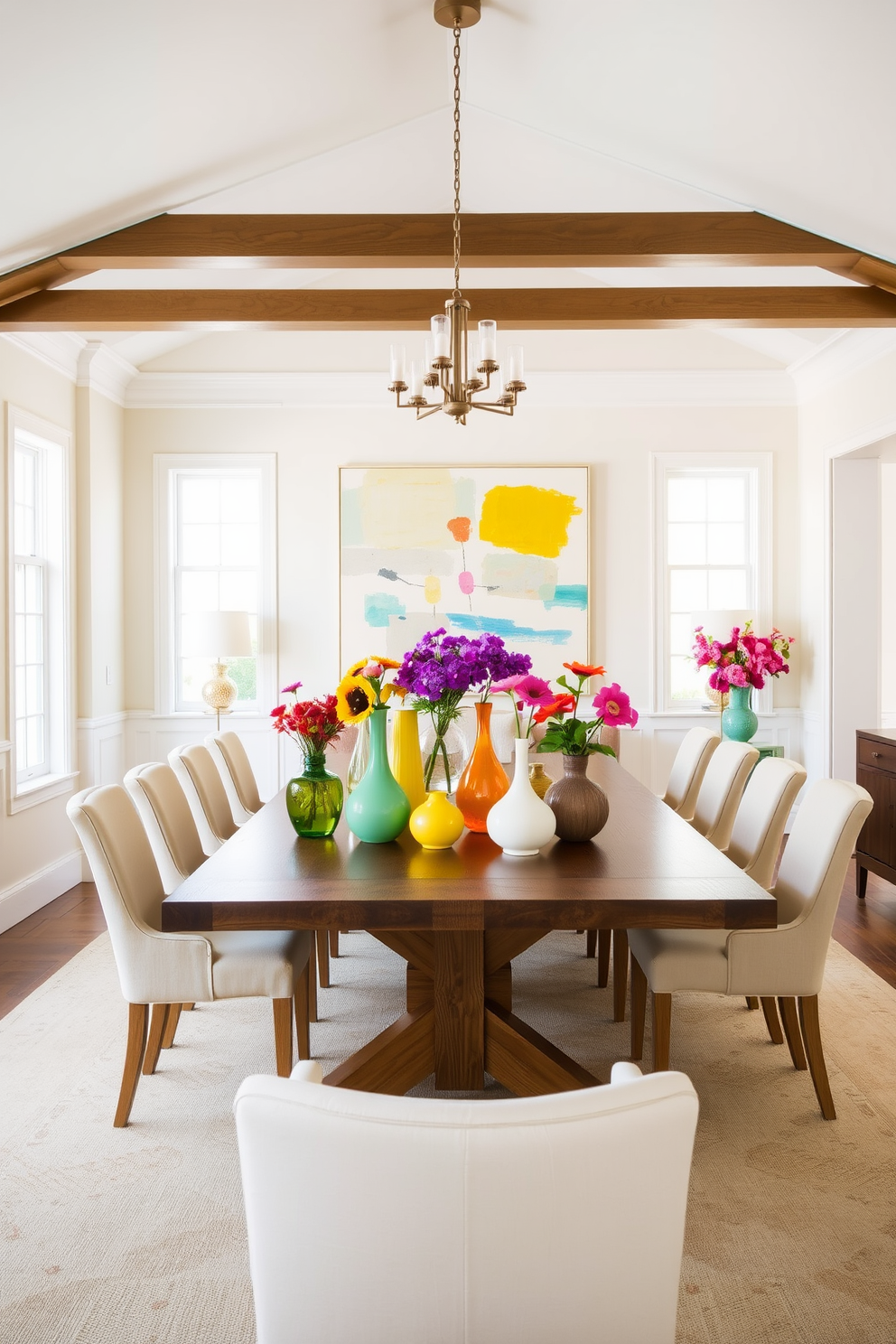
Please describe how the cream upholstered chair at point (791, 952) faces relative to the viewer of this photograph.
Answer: facing to the left of the viewer

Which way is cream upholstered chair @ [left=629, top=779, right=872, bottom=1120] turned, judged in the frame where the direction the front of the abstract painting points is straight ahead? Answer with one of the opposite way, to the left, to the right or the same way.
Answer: to the right

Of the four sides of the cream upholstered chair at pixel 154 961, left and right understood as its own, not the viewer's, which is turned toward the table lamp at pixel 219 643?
left

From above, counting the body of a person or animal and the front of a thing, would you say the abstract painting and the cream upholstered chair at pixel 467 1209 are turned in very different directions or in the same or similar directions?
very different directions

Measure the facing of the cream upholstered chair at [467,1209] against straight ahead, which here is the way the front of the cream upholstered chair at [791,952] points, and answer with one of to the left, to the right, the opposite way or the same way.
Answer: to the right

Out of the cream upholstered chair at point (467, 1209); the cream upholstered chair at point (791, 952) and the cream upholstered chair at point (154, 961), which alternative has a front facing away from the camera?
the cream upholstered chair at point (467, 1209)

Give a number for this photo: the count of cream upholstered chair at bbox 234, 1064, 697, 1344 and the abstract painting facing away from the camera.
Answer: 1

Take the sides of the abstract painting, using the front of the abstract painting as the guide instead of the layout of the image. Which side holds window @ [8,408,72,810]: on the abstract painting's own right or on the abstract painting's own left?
on the abstract painting's own right

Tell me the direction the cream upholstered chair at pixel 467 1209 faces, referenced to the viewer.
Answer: facing away from the viewer

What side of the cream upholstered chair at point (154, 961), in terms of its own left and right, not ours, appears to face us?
right

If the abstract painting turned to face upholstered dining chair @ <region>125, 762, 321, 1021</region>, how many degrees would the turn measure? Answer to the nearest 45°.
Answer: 0° — it already faces it
